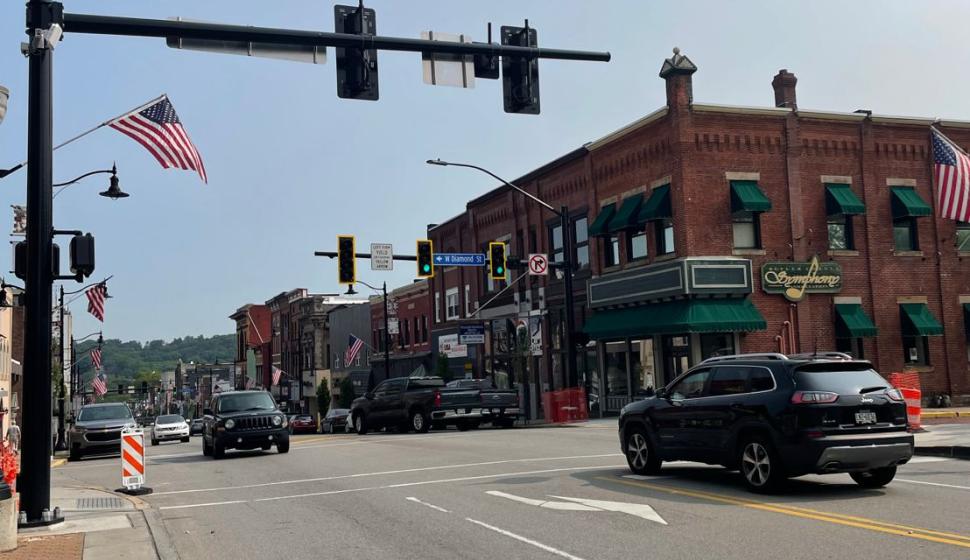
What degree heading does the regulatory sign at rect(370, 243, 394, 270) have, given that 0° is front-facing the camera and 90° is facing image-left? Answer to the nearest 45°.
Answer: approximately 0°

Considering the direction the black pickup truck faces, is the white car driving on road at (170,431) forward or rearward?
forward

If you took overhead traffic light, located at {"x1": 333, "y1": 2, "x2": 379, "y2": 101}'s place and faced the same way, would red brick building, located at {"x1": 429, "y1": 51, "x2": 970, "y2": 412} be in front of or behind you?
in front

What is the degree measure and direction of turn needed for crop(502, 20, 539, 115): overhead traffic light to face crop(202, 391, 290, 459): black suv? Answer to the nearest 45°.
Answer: approximately 45° to its left

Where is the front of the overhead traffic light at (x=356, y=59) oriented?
away from the camera

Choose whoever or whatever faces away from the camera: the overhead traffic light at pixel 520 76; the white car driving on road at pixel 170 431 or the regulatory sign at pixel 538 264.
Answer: the overhead traffic light

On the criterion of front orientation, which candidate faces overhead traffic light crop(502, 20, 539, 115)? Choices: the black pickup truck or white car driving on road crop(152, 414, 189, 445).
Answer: the white car driving on road

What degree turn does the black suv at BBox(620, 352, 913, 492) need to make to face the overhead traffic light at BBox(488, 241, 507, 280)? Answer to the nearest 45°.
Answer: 0° — it already faces it

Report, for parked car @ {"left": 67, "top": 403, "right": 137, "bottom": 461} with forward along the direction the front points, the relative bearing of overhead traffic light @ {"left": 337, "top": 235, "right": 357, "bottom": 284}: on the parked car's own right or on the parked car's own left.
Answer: on the parked car's own left

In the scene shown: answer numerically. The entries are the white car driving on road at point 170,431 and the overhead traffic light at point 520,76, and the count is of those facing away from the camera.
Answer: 1

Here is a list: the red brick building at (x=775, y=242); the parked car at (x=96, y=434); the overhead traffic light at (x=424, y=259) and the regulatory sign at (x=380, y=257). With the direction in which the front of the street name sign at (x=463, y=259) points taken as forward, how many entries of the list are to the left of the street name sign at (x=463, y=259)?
1
